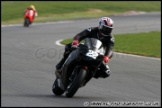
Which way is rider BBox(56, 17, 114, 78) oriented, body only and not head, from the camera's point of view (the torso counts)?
toward the camera

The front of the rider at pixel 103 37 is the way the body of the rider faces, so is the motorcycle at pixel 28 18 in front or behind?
behind
